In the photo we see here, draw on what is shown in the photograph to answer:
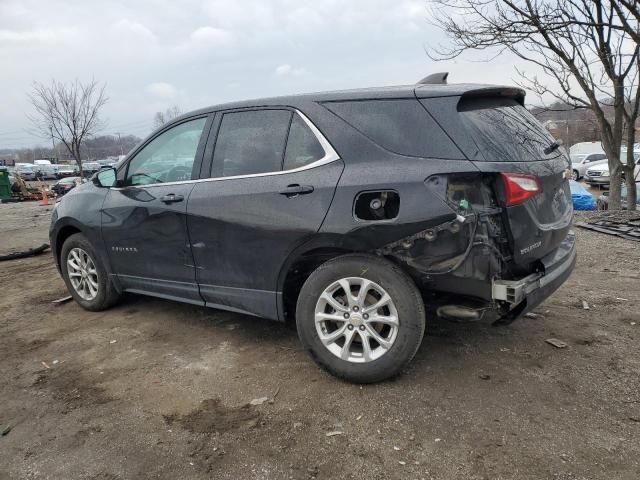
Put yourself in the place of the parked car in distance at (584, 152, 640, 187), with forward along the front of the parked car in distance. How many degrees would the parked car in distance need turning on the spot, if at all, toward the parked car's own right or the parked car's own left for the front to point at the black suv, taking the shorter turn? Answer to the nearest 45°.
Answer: approximately 45° to the parked car's own left

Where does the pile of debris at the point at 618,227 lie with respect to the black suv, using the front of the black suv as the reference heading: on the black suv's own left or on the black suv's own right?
on the black suv's own right

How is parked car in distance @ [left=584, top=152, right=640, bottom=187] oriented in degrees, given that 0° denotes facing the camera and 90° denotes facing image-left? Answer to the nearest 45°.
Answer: approximately 45°

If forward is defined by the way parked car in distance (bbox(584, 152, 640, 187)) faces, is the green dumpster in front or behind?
in front

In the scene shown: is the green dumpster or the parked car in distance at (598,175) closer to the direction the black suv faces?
the green dumpster

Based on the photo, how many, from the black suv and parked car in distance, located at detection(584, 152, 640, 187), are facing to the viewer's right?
0

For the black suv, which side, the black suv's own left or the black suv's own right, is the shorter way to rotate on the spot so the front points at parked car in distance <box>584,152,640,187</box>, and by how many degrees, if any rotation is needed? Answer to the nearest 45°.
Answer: approximately 90° to the black suv's own right

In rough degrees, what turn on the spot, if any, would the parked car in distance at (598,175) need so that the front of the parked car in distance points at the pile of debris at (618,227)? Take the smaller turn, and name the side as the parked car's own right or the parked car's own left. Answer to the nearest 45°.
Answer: approximately 45° to the parked car's own left

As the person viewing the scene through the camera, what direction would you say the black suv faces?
facing away from the viewer and to the left of the viewer

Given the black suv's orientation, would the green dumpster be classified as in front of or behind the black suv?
in front
